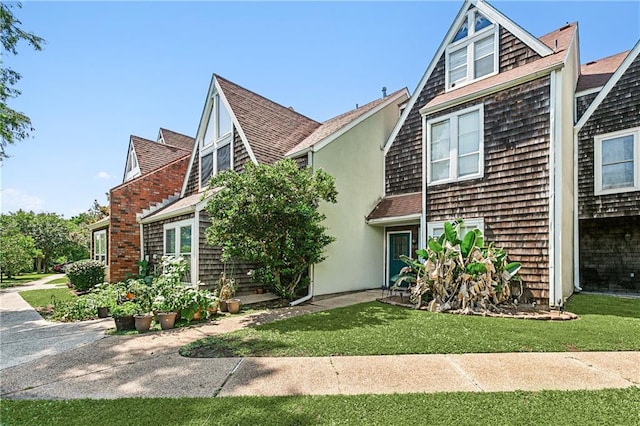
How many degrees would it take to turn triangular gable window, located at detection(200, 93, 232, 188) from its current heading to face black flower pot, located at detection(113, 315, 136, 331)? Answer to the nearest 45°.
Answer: approximately 45° to its left

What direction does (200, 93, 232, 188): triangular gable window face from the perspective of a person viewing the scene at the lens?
facing the viewer and to the left of the viewer

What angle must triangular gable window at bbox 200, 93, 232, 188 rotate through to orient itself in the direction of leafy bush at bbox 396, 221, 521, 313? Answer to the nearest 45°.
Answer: approximately 90° to its left

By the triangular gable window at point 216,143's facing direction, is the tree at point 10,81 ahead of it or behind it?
ahead

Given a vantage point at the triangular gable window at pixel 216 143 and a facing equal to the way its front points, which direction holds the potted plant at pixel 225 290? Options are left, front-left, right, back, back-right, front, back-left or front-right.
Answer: front-left

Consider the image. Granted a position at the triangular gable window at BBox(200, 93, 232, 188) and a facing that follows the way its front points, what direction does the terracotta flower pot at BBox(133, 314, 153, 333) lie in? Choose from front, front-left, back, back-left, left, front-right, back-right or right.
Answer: front-left

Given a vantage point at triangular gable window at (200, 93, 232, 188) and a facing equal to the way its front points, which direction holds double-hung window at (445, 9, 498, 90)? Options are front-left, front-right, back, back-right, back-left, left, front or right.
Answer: left

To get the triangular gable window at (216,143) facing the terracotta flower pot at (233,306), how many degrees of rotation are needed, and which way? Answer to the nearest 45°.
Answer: approximately 45° to its left

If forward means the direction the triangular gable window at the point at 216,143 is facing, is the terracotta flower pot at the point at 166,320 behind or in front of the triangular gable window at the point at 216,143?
in front

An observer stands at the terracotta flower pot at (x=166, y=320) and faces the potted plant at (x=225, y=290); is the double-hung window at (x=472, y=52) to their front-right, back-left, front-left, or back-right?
front-right

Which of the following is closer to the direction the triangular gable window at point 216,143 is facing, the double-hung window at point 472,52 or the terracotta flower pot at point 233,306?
the terracotta flower pot
